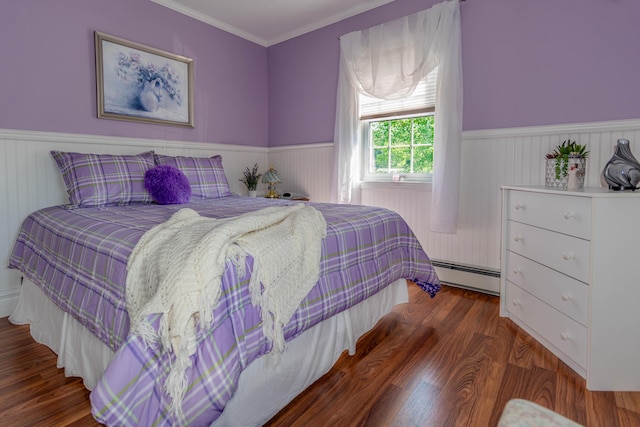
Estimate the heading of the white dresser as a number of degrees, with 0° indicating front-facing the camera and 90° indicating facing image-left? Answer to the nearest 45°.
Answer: approximately 45°

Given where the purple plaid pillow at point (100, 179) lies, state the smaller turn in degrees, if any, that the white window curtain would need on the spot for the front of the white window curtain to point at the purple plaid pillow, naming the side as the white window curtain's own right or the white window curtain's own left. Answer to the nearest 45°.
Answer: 0° — it already faces it

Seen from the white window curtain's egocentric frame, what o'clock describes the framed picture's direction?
The framed picture is roughly at 1 o'clock from the white window curtain.

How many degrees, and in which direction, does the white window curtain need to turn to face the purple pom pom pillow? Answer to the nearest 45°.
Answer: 0° — it already faces it

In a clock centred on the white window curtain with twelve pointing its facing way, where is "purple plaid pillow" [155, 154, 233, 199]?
The purple plaid pillow is roughly at 1 o'clock from the white window curtain.

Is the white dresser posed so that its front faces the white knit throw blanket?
yes

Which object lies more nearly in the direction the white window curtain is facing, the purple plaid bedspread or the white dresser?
the purple plaid bedspread

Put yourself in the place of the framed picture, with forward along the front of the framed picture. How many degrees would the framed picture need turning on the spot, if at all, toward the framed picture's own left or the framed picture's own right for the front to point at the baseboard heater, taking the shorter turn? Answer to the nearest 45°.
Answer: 0° — it already faces it

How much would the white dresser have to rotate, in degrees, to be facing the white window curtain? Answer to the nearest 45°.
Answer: approximately 90° to its right
